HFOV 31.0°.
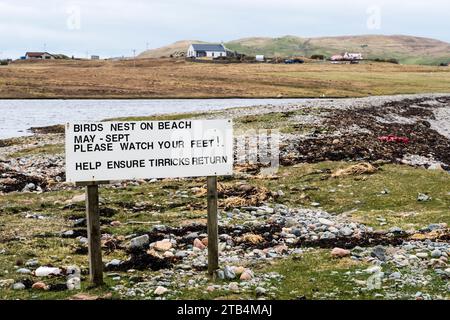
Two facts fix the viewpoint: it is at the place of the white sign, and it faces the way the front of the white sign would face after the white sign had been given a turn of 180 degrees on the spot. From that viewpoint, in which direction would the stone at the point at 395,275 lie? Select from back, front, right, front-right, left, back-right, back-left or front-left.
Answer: right

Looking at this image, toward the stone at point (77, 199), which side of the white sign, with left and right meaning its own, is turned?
back

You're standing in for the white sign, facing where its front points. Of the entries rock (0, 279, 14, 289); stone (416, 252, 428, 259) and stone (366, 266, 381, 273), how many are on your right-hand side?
1

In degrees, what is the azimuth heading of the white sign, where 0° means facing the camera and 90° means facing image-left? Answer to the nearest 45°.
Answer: approximately 0°

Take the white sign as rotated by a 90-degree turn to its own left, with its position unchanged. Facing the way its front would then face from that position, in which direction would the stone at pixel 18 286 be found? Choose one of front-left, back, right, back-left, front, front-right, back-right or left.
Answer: back

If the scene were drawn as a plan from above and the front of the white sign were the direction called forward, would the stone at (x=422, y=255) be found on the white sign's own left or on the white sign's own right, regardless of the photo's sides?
on the white sign's own left

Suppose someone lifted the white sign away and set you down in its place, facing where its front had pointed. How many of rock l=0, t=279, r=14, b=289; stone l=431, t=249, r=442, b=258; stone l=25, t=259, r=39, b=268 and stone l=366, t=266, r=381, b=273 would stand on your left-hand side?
2

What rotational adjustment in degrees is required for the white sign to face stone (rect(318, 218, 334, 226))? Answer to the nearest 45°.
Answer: approximately 135° to its left

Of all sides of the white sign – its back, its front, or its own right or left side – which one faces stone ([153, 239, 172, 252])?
back

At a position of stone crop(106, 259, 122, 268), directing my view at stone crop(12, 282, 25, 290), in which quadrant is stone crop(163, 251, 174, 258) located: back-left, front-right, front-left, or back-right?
back-left

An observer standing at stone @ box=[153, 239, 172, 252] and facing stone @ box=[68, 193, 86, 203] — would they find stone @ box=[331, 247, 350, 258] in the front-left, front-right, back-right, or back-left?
back-right

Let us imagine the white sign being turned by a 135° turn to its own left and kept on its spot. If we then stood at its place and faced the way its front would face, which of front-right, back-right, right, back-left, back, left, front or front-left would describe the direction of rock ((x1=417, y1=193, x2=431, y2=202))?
front
